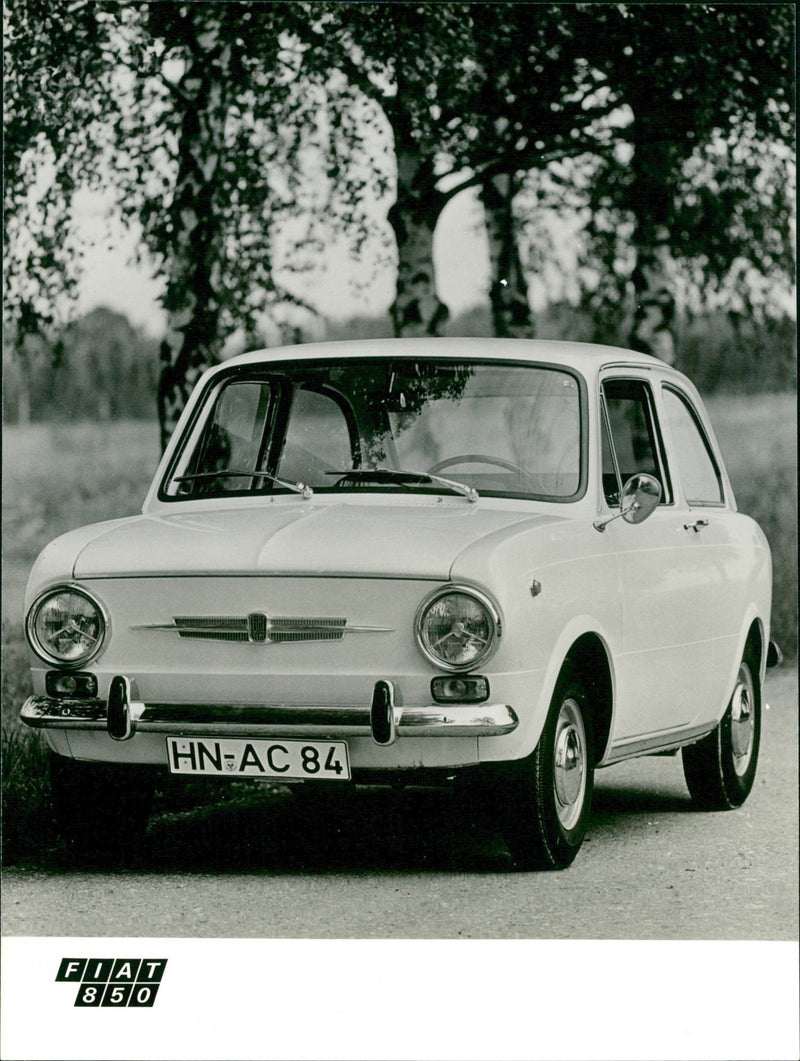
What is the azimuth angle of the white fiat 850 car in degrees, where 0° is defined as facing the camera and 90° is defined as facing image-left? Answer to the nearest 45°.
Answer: approximately 45°
